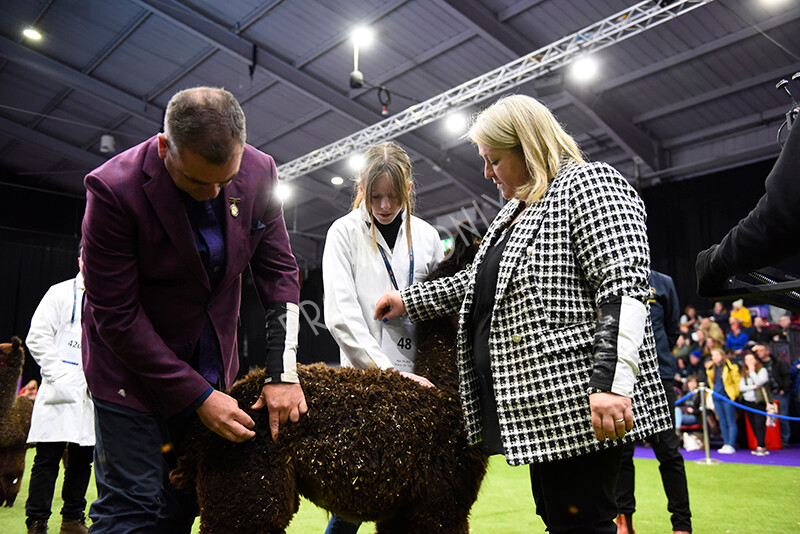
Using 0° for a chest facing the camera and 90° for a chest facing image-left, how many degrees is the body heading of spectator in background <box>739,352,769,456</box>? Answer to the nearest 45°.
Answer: approximately 45°

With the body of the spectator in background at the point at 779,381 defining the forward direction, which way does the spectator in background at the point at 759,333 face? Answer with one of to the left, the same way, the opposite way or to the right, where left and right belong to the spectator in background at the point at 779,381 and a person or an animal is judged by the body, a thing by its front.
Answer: the same way

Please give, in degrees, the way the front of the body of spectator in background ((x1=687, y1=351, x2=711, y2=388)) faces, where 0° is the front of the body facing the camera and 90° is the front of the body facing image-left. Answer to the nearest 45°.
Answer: approximately 45°

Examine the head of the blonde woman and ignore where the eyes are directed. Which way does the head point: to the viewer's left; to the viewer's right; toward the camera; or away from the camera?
to the viewer's left

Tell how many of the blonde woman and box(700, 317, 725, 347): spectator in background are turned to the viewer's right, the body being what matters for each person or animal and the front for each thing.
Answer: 0

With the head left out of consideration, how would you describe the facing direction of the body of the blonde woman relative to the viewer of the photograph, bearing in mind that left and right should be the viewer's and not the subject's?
facing the viewer and to the left of the viewer

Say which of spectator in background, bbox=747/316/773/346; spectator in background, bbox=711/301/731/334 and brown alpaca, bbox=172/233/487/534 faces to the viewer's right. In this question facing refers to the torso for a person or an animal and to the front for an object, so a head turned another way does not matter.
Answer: the brown alpaca

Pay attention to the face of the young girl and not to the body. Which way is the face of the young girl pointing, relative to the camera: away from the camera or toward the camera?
toward the camera

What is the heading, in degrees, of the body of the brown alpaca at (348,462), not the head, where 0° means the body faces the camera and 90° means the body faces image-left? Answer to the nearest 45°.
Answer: approximately 270°

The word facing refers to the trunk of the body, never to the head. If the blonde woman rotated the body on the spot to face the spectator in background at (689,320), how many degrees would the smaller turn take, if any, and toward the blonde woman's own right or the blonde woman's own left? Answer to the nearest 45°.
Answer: approximately 135° to the blonde woman's own right

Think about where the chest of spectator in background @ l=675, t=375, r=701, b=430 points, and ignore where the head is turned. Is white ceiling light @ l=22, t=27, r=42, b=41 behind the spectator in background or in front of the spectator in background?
in front

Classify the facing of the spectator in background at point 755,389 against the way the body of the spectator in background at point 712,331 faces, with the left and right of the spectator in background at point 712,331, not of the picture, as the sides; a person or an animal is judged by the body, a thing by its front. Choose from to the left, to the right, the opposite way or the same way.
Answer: the same way
